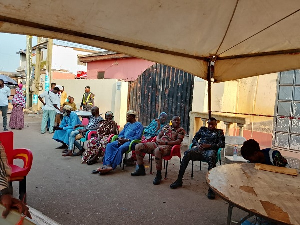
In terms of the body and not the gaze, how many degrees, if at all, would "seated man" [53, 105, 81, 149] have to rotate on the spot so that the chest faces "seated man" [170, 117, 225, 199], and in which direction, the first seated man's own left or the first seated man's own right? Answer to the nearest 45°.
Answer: approximately 90° to the first seated man's own left

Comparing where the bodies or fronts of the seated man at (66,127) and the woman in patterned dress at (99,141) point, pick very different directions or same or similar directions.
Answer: same or similar directions

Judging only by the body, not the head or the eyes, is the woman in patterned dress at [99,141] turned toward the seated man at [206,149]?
no

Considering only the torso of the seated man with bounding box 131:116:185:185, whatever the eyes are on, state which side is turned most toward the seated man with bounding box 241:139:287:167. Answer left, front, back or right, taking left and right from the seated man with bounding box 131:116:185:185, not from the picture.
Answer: left

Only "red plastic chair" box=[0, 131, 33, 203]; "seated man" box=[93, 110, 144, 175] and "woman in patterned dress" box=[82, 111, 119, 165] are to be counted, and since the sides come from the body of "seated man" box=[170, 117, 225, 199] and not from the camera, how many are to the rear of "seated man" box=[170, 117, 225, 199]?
0

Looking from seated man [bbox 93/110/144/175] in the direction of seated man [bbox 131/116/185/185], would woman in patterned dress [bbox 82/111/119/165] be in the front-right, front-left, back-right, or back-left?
back-left

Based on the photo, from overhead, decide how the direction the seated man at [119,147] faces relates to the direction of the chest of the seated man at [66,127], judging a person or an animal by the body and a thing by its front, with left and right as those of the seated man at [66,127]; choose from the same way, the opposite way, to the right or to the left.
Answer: the same way

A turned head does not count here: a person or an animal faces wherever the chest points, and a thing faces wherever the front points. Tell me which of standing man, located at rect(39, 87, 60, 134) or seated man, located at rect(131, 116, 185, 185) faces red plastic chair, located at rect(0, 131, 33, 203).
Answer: the seated man

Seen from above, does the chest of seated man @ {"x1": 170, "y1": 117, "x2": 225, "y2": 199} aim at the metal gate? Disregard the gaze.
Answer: no

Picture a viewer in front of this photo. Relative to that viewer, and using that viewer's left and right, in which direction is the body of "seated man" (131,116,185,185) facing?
facing the viewer and to the left of the viewer

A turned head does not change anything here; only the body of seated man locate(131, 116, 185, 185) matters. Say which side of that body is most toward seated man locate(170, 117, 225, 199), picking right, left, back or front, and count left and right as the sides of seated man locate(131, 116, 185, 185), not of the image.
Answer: left

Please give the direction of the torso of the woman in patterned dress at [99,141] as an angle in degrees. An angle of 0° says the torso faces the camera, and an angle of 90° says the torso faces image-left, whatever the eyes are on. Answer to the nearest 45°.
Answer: approximately 45°

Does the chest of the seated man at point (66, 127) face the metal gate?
no
